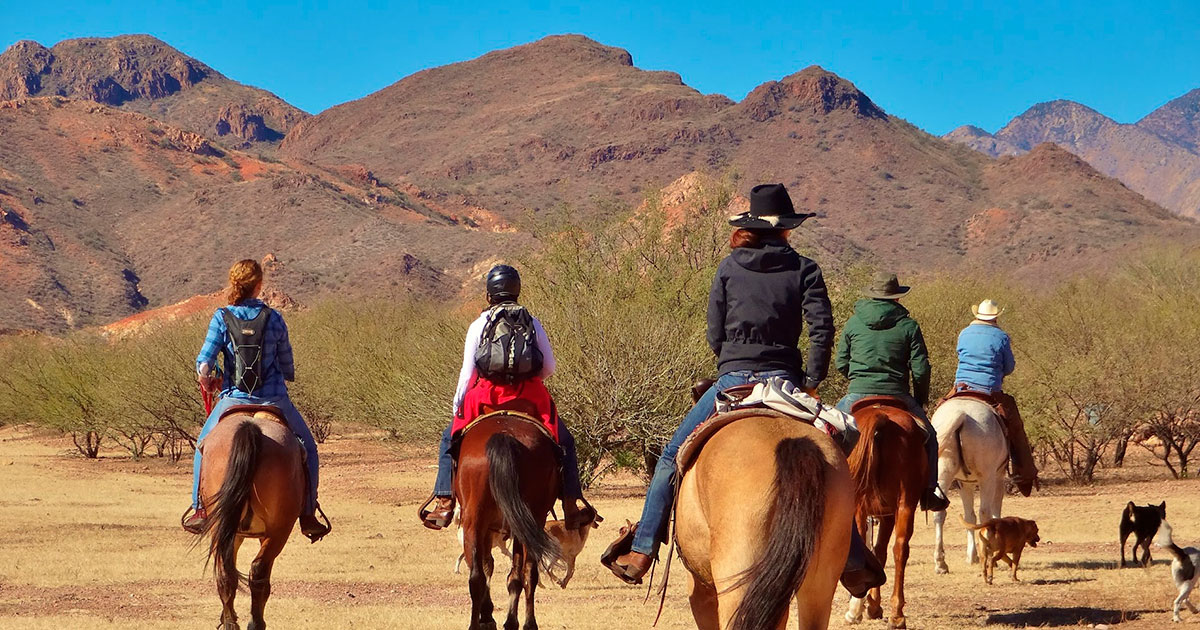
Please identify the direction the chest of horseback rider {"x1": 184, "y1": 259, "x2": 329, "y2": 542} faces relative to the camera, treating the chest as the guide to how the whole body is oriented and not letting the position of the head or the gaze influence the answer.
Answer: away from the camera

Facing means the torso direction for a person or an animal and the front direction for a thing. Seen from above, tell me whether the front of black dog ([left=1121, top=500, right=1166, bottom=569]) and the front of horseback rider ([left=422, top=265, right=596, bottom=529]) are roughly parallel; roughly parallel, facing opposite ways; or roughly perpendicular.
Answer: roughly perpendicular

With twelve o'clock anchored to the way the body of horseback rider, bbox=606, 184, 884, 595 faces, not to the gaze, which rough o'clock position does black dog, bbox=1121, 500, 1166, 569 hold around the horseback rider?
The black dog is roughly at 1 o'clock from the horseback rider.

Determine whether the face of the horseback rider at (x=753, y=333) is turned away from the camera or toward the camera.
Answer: away from the camera

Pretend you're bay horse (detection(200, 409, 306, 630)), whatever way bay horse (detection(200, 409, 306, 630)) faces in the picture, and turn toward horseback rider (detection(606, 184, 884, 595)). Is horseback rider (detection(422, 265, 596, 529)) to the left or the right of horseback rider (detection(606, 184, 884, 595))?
left

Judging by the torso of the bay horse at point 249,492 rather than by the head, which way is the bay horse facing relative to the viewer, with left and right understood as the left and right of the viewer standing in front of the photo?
facing away from the viewer

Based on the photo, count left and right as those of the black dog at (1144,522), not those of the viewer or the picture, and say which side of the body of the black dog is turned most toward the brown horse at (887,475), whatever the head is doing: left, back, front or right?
back

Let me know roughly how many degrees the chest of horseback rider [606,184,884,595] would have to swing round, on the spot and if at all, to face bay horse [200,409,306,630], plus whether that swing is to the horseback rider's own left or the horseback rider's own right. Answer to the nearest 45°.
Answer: approximately 45° to the horseback rider's own left

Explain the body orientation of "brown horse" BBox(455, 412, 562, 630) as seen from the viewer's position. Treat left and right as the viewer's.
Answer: facing away from the viewer

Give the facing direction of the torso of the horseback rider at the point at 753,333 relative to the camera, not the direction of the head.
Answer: away from the camera

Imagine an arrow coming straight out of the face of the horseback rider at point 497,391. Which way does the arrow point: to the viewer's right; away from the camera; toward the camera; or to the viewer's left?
away from the camera

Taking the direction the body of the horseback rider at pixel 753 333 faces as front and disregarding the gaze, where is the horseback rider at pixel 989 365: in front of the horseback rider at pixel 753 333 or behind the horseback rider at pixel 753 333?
in front

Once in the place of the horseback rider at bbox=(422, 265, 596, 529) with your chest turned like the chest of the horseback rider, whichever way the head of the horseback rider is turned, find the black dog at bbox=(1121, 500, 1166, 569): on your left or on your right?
on your right
